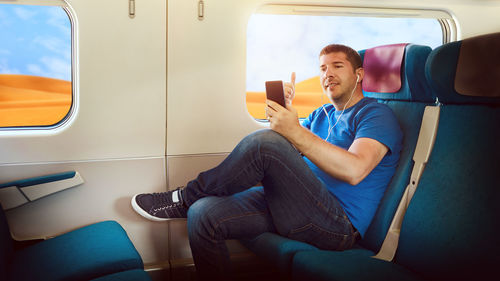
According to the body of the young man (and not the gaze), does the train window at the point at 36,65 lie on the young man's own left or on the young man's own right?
on the young man's own right

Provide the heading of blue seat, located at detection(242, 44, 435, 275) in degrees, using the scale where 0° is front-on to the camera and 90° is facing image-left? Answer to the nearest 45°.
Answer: approximately 45°

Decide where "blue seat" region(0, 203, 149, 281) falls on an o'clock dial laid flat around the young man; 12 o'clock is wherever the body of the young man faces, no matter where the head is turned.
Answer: The blue seat is roughly at 1 o'clock from the young man.

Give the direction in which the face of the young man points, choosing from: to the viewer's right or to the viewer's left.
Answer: to the viewer's left

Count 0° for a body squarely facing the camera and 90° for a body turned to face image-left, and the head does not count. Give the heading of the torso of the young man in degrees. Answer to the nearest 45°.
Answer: approximately 45°
